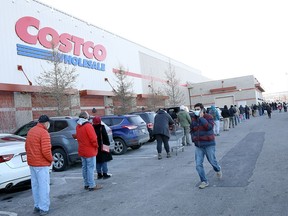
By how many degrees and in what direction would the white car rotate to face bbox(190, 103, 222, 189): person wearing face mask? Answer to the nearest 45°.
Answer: approximately 180°
